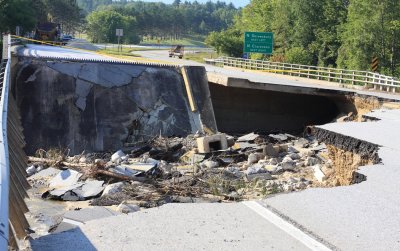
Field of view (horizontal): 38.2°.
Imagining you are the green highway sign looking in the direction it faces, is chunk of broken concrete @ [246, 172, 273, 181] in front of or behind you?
in front

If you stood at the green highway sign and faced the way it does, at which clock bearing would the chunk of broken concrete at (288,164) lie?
The chunk of broken concrete is roughly at 12 o'clock from the green highway sign.

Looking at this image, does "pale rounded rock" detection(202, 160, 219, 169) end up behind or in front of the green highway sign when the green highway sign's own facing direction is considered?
in front

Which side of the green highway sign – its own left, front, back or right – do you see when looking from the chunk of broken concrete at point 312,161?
front

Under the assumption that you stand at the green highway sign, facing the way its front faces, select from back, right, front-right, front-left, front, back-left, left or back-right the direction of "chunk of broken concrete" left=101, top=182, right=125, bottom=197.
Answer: front

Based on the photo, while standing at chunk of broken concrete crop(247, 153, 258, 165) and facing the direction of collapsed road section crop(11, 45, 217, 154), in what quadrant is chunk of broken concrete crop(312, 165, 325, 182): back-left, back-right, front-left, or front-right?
back-left

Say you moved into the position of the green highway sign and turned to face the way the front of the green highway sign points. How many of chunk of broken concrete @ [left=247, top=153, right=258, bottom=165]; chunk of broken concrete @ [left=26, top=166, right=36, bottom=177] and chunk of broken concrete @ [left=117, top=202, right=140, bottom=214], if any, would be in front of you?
3

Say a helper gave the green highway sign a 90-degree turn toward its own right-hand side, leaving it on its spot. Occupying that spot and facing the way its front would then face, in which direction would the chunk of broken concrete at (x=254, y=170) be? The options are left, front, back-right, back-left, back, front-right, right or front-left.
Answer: left

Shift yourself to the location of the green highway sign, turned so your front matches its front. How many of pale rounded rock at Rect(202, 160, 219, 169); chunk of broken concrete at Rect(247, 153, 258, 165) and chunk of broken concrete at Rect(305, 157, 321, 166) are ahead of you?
3

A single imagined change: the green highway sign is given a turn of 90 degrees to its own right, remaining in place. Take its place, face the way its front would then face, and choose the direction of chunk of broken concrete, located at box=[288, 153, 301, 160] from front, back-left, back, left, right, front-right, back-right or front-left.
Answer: left

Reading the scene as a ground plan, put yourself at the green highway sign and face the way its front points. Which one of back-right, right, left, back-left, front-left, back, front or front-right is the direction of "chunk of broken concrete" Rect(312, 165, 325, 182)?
front

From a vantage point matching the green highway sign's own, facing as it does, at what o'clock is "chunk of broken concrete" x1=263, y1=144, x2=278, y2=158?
The chunk of broken concrete is roughly at 12 o'clock from the green highway sign.

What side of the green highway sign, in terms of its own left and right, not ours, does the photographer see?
front

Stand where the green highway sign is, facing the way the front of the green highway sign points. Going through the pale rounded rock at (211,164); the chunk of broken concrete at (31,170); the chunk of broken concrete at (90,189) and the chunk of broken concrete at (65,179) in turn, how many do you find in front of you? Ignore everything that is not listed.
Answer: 4

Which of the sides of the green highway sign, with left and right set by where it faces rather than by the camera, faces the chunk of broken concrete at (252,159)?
front

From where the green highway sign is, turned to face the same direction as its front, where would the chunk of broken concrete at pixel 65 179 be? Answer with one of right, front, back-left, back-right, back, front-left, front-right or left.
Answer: front
